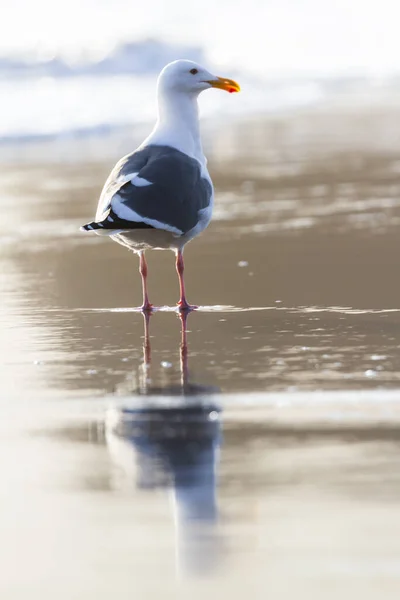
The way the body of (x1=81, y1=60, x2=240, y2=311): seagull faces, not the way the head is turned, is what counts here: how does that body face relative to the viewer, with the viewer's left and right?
facing away from the viewer and to the right of the viewer
